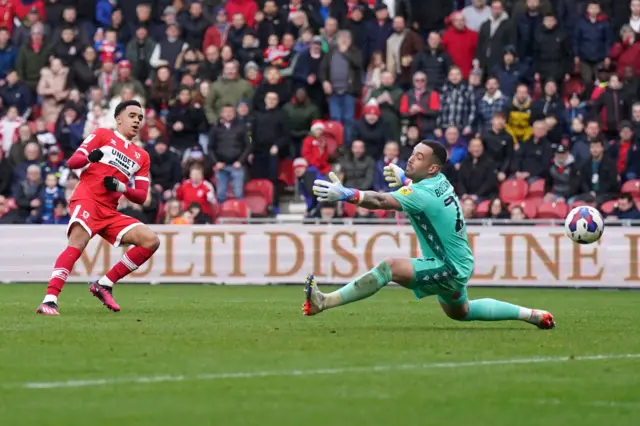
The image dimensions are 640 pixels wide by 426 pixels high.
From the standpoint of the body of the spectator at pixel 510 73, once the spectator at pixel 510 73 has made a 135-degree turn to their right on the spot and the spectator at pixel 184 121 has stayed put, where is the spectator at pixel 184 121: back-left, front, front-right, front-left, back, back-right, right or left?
front-left

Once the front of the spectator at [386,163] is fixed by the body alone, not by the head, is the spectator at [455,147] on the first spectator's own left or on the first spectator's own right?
on the first spectator's own left

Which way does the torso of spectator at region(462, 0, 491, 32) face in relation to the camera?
toward the camera

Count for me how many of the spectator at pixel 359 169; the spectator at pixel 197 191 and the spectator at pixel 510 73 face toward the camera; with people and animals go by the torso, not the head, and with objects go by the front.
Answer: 3

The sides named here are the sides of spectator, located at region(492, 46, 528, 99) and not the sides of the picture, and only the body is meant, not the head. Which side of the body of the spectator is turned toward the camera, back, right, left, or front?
front

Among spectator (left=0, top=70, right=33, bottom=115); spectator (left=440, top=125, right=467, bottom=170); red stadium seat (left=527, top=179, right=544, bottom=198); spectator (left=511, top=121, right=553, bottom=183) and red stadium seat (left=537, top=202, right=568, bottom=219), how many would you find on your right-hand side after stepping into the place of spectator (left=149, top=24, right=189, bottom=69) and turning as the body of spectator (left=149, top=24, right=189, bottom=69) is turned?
1

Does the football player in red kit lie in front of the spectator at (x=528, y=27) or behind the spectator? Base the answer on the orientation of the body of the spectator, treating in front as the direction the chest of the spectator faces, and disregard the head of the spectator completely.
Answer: in front
